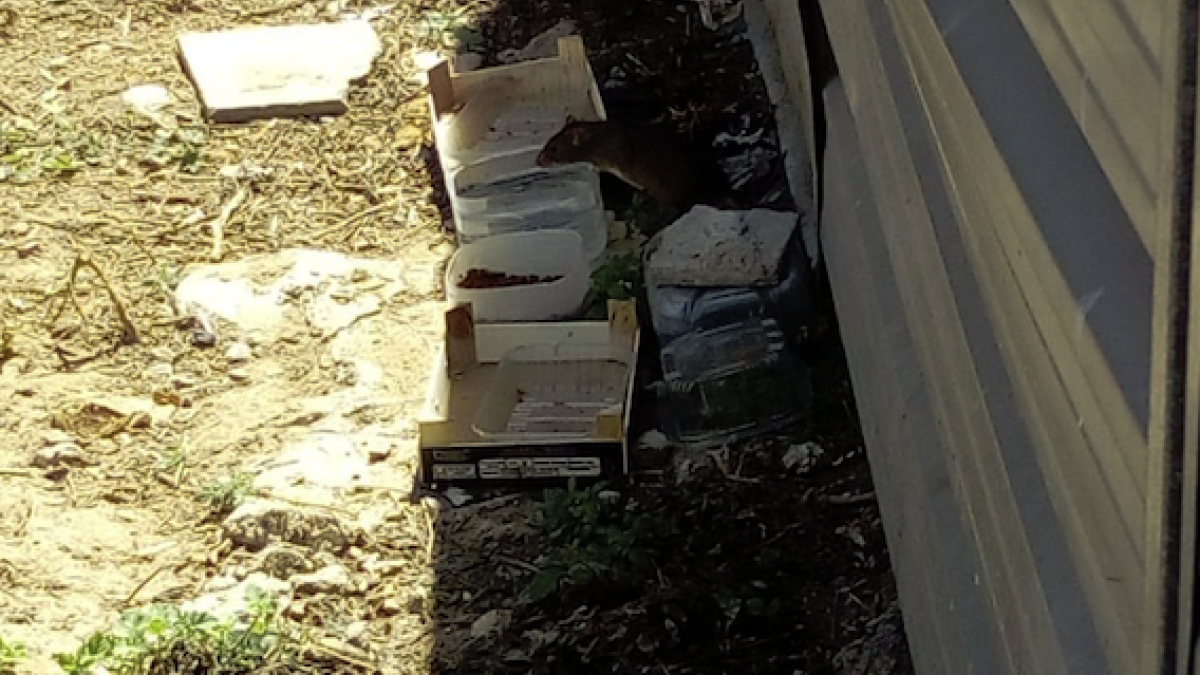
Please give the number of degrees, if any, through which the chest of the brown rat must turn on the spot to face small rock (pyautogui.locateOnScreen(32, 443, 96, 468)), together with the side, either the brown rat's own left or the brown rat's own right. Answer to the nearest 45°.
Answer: approximately 45° to the brown rat's own left

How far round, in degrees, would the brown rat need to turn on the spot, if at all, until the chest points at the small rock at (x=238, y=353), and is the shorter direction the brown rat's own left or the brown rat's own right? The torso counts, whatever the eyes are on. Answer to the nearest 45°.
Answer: approximately 45° to the brown rat's own left

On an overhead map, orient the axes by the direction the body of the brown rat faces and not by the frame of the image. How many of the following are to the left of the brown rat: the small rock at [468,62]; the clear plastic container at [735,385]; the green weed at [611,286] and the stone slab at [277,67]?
2

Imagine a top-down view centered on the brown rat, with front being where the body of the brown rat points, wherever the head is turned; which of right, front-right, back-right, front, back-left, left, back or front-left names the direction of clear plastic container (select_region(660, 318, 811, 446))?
left

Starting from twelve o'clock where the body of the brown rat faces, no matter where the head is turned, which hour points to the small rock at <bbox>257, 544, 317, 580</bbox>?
The small rock is roughly at 10 o'clock from the brown rat.

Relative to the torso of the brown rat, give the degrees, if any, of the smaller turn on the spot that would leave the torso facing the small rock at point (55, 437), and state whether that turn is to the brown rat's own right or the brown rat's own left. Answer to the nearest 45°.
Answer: approximately 45° to the brown rat's own left

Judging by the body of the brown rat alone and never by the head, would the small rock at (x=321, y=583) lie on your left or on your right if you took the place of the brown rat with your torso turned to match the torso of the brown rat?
on your left

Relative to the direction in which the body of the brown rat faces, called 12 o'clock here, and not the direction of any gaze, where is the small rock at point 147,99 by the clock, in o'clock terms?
The small rock is roughly at 1 o'clock from the brown rat.

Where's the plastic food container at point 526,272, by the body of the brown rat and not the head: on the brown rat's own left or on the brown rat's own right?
on the brown rat's own left

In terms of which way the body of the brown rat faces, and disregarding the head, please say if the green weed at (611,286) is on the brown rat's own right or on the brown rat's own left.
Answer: on the brown rat's own left

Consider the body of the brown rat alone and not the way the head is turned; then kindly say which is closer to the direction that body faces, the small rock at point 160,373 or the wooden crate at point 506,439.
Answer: the small rock

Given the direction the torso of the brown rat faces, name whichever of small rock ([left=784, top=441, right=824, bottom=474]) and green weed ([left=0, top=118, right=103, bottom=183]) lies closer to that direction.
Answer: the green weed

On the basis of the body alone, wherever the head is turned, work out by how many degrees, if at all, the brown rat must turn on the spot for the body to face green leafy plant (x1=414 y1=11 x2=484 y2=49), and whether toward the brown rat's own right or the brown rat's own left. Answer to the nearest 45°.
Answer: approximately 45° to the brown rat's own right

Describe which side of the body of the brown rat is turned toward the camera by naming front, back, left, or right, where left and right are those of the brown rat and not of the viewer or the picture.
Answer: left

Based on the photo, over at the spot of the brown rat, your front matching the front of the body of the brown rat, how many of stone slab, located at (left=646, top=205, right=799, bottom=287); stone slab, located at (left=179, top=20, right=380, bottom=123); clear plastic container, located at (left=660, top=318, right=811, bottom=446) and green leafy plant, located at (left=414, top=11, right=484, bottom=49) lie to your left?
2

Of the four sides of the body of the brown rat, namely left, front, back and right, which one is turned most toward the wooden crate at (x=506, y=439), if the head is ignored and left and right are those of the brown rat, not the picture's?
left
